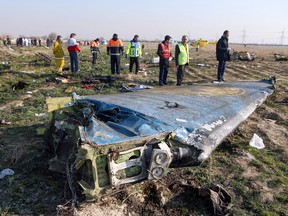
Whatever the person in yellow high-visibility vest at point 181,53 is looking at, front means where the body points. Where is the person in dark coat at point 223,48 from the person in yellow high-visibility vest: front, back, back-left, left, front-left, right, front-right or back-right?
left

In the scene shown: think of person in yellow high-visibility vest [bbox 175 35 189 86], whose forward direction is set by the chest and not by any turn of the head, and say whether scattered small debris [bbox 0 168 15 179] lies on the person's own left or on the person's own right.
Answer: on the person's own right

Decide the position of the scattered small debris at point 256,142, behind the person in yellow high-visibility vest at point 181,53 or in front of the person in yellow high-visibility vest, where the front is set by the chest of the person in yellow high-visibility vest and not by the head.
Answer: in front

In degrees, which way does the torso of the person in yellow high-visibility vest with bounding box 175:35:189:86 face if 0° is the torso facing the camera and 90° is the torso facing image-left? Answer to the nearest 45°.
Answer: approximately 315°
